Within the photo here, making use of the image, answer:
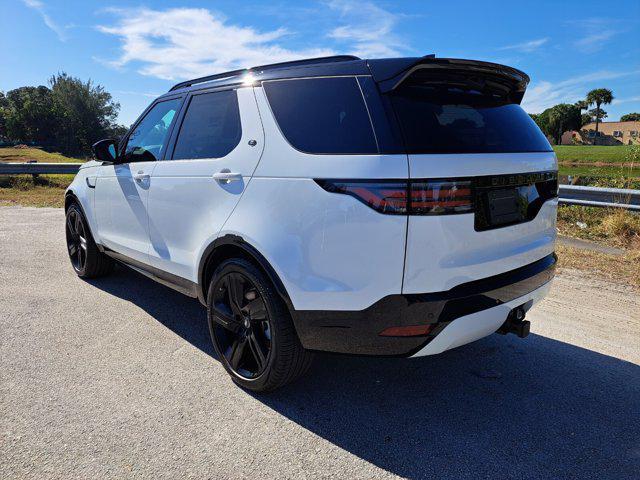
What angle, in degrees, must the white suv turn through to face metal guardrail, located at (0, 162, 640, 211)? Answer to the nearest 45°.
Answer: approximately 90° to its right

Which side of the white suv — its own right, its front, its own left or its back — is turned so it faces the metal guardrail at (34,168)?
front

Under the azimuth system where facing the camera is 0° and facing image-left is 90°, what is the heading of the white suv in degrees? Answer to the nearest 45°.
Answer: approximately 135°
